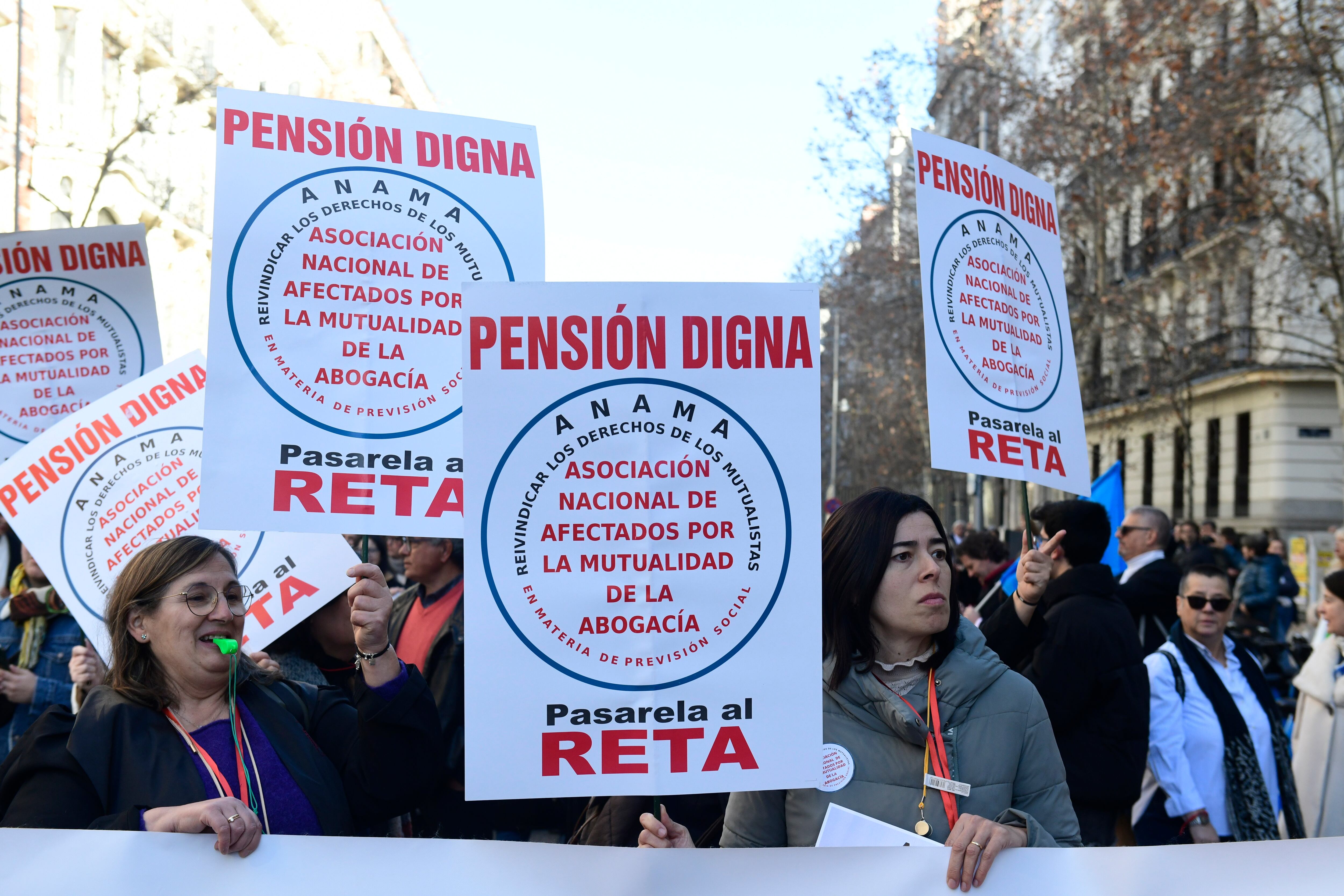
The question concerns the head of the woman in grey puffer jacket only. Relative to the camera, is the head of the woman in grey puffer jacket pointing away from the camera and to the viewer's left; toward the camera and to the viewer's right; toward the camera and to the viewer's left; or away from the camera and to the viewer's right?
toward the camera and to the viewer's right

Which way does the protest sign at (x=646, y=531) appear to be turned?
toward the camera

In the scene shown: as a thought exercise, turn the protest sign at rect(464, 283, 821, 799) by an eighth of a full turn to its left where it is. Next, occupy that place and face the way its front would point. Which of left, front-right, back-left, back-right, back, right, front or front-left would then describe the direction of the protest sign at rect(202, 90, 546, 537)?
back

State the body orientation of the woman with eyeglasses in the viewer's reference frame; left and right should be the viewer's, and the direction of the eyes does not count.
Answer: facing the viewer and to the right of the viewer

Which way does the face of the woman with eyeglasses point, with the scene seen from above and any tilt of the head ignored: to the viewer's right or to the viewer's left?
to the viewer's right

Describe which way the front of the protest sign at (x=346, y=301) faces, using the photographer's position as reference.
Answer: facing the viewer
